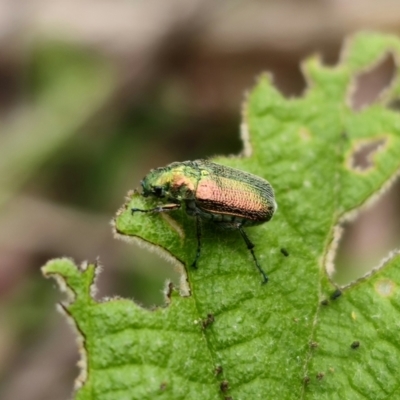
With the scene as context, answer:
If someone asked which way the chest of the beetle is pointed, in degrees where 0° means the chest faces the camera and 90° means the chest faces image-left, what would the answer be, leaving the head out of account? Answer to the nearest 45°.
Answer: approximately 90°
